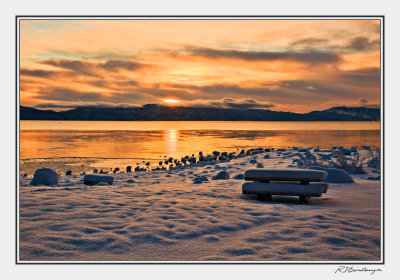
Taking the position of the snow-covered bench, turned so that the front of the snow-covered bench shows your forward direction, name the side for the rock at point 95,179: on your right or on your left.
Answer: on your right

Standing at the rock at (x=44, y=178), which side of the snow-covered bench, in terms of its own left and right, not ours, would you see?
right

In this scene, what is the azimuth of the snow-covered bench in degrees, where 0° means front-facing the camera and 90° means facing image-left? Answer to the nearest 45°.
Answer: approximately 0°

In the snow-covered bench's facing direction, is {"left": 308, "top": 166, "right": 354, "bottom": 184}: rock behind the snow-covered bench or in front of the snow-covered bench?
behind

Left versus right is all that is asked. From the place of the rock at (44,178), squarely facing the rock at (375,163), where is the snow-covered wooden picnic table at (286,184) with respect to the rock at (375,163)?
right
